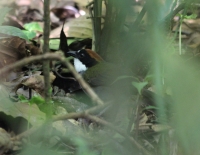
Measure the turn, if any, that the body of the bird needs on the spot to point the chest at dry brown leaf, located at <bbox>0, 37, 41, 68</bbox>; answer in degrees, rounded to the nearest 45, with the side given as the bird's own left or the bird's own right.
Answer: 0° — it already faces it

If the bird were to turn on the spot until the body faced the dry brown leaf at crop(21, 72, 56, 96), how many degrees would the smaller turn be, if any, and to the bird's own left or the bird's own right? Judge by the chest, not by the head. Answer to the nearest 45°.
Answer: approximately 45° to the bird's own left

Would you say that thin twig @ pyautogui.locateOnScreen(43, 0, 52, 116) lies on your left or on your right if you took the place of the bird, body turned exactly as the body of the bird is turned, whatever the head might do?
on your left

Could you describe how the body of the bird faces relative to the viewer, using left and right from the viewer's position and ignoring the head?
facing to the left of the viewer
